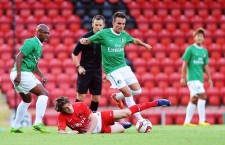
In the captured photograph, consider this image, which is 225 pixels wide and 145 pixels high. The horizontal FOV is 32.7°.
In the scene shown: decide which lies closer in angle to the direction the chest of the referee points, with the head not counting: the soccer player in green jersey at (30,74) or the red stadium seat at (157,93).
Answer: the soccer player in green jersey

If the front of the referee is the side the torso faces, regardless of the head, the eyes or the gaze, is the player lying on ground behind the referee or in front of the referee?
in front

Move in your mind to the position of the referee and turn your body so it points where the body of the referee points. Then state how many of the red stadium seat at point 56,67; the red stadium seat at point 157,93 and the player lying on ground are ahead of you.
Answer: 1

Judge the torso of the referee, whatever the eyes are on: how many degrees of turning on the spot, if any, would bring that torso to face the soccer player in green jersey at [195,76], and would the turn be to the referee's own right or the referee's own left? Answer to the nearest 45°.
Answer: approximately 135° to the referee's own left

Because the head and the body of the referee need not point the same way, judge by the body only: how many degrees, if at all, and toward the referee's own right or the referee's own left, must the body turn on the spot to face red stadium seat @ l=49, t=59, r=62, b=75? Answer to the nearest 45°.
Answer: approximately 180°

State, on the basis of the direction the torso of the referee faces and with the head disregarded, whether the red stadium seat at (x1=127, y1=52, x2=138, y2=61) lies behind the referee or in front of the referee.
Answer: behind

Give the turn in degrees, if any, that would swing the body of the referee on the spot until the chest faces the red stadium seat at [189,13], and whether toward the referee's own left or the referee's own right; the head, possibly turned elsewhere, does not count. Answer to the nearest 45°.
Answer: approximately 135° to the referee's own left

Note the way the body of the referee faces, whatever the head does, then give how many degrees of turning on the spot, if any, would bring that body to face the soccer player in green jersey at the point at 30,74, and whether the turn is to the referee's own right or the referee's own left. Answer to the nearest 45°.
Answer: approximately 45° to the referee's own right

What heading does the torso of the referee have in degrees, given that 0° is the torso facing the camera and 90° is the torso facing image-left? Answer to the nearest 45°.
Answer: approximately 0°

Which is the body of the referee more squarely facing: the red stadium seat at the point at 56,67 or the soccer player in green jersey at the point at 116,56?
the soccer player in green jersey

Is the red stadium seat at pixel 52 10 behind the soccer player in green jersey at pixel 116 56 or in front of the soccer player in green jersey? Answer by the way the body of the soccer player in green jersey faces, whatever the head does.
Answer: behind
